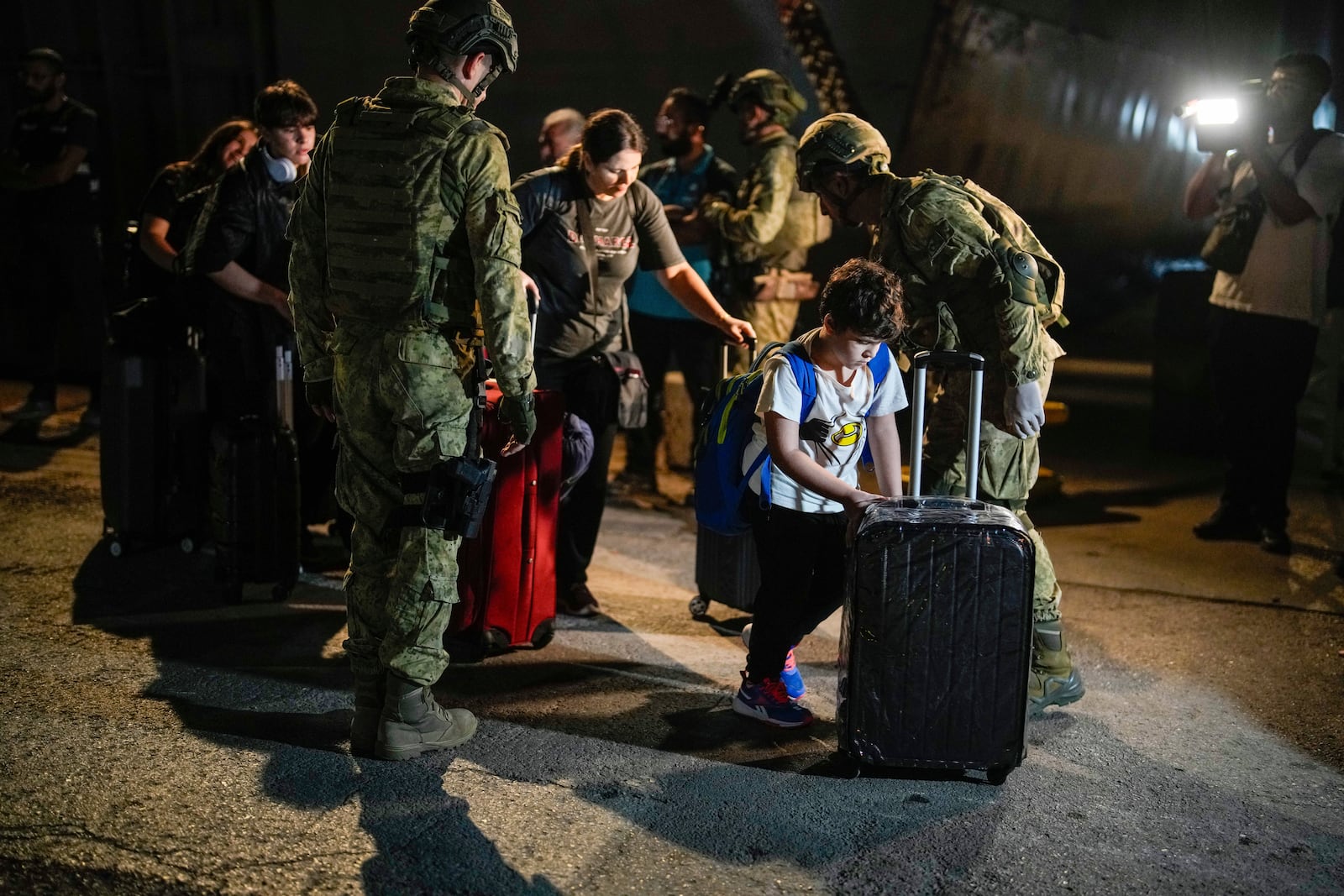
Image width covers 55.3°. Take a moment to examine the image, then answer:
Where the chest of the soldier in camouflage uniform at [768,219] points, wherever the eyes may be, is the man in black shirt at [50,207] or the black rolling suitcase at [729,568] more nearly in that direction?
the man in black shirt

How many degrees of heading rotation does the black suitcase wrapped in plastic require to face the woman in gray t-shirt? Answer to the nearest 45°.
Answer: approximately 135° to its right

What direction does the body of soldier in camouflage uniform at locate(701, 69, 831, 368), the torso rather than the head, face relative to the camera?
to the viewer's left

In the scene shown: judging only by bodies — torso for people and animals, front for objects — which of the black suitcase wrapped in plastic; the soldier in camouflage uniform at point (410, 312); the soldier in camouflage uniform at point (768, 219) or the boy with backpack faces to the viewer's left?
the soldier in camouflage uniform at point (768, 219)

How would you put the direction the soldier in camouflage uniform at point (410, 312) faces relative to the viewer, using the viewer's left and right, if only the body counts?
facing away from the viewer and to the right of the viewer

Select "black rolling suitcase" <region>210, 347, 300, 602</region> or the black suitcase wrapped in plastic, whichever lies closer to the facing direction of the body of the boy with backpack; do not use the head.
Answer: the black suitcase wrapped in plastic

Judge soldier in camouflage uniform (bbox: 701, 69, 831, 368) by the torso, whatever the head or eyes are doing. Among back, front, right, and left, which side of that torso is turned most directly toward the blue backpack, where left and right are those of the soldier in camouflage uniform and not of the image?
left

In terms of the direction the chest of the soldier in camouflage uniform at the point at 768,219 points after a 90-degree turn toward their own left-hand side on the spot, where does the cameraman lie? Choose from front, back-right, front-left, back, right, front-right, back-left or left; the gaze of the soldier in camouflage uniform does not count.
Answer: left
